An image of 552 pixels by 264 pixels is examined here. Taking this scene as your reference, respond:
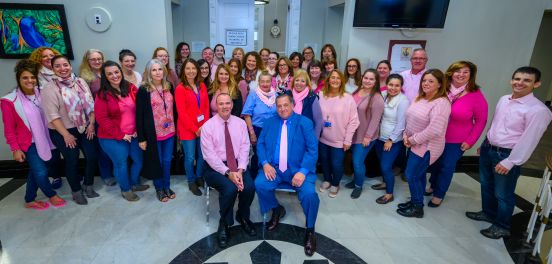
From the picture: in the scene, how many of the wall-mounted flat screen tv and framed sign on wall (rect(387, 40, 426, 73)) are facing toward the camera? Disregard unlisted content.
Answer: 2

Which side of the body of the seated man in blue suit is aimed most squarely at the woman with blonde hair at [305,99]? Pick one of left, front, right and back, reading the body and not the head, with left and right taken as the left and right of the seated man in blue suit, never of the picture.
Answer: back

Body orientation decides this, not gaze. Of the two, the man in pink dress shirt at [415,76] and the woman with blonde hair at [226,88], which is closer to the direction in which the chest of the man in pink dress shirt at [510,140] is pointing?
the woman with blonde hair

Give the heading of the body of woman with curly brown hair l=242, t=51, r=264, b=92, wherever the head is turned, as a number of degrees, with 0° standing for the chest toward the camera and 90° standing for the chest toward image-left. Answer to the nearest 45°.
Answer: approximately 0°

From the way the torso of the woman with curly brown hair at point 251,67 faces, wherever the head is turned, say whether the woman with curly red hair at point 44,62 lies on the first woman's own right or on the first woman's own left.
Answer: on the first woman's own right

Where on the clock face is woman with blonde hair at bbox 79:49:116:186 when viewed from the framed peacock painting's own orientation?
The woman with blonde hair is roughly at 11 o'clock from the framed peacock painting.

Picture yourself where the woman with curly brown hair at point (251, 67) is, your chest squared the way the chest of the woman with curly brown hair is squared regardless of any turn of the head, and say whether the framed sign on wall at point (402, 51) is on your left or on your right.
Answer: on your left

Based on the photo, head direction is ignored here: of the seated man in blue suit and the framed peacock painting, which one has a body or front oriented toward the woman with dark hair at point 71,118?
the framed peacock painting

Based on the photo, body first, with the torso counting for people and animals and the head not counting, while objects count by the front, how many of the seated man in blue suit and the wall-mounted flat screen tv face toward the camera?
2
